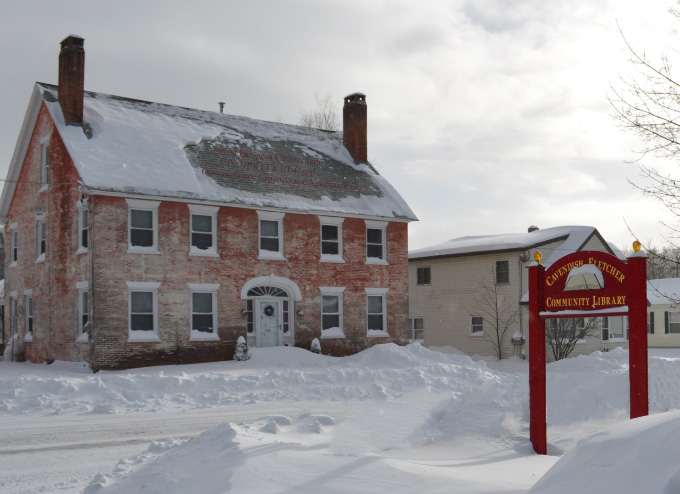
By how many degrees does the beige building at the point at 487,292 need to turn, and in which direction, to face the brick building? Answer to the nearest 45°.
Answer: approximately 90° to its right

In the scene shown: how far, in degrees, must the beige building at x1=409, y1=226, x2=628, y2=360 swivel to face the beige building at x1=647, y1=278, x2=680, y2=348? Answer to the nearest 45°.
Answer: approximately 90° to its left

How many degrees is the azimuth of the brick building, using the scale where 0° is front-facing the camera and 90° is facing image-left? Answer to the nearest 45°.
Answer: approximately 315°

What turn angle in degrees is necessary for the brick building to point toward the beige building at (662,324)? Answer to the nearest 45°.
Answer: approximately 90° to its left

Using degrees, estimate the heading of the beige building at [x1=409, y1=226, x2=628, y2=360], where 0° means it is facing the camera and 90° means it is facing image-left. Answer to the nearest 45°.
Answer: approximately 315°

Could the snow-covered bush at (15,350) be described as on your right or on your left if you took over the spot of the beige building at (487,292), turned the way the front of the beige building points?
on your right
